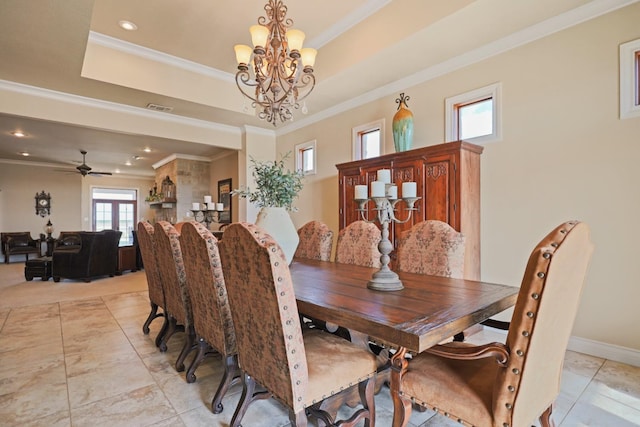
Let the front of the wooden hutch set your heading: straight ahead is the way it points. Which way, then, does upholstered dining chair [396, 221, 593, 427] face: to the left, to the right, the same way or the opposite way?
to the right

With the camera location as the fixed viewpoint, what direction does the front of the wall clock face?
facing the viewer

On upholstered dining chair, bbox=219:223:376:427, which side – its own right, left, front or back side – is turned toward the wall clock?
left

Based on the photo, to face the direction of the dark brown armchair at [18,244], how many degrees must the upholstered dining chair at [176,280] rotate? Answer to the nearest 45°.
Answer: approximately 90° to its left

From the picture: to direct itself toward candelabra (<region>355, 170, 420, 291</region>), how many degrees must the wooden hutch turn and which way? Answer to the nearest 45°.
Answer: approximately 45° to its left

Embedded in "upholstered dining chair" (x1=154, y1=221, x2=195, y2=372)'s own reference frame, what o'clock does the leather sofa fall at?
The leather sofa is roughly at 10 o'clock from the upholstered dining chair.

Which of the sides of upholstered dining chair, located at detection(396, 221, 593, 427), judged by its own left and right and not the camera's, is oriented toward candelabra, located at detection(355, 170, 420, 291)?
front

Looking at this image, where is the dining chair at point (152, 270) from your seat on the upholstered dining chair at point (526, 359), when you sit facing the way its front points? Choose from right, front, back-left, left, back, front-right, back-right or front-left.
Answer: front-left

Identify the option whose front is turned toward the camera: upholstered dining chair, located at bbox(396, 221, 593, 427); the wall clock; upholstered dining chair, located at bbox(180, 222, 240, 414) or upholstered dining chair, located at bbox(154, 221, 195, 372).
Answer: the wall clock

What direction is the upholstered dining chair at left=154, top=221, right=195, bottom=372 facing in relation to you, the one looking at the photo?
facing away from the viewer and to the right of the viewer

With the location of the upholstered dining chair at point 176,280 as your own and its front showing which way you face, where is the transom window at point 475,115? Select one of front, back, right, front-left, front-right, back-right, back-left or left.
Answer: front-right
